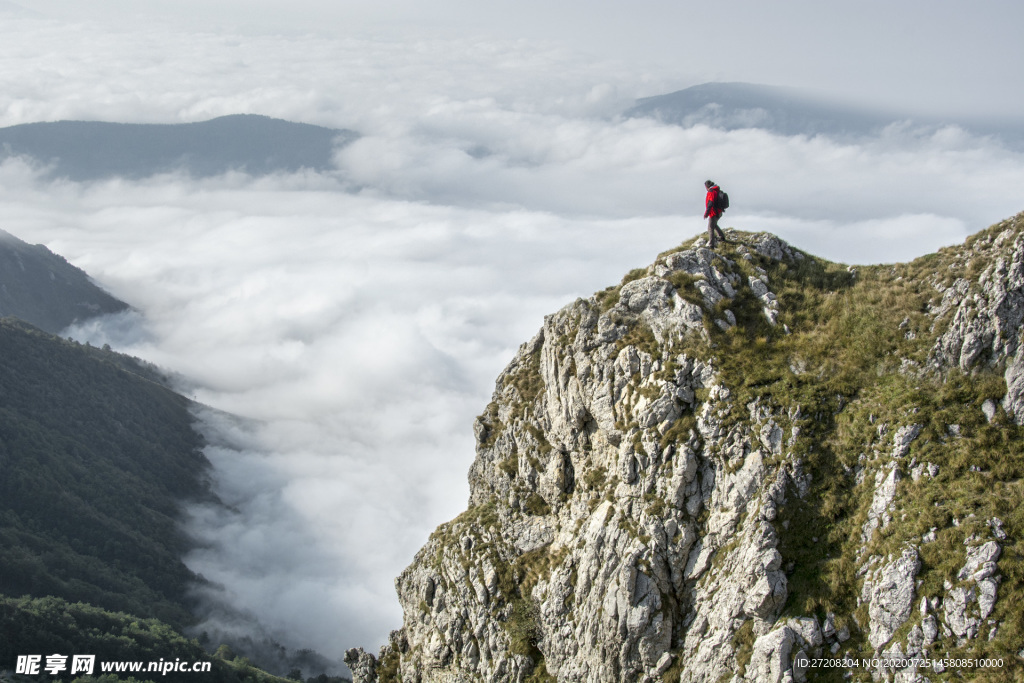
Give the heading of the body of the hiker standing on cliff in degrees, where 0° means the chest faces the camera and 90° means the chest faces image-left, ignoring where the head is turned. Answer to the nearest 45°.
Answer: approximately 90°
